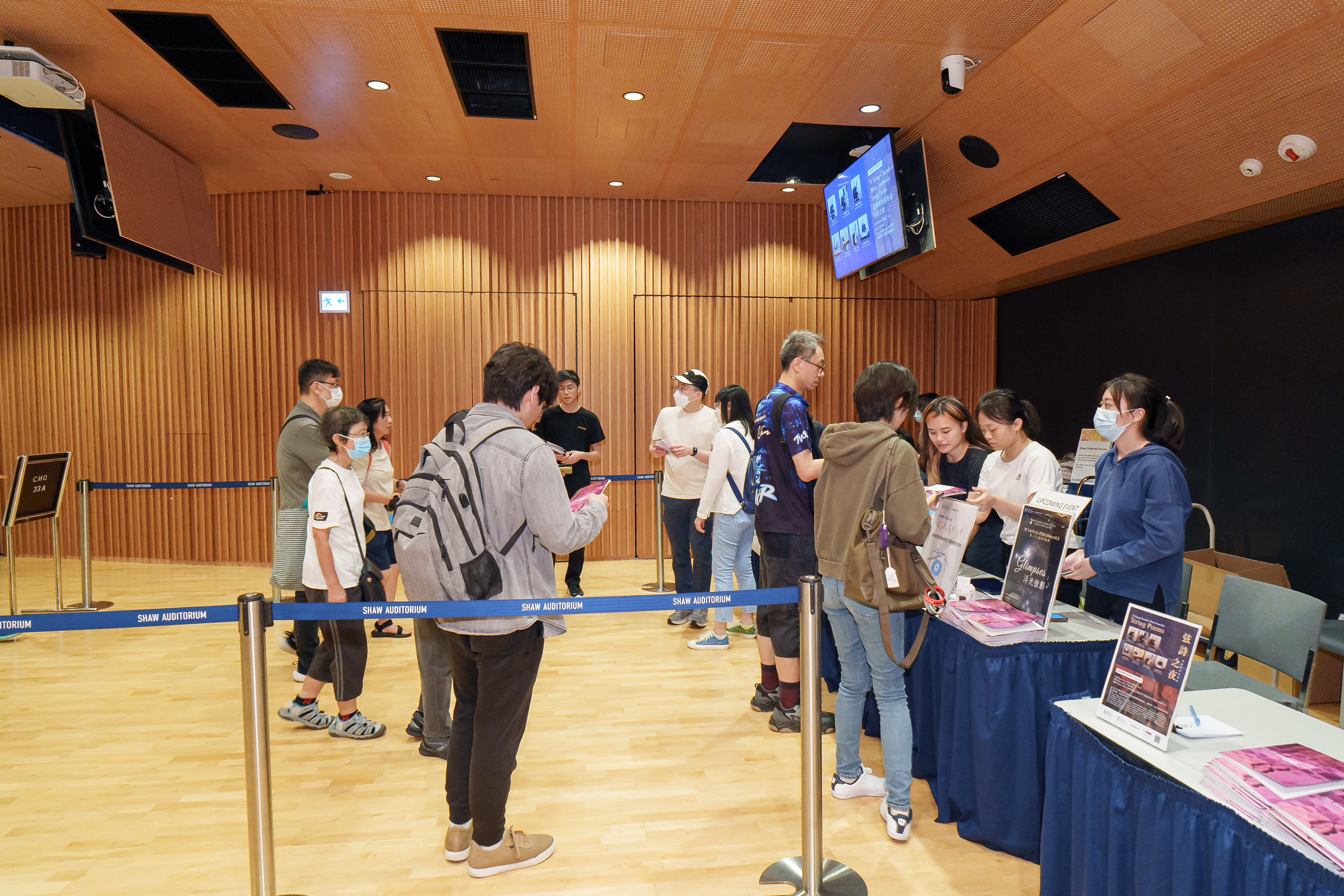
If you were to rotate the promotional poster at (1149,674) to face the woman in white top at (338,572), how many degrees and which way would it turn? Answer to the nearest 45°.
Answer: approximately 45° to its right

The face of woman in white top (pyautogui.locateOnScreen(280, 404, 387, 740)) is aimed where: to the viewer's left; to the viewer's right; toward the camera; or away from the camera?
to the viewer's right

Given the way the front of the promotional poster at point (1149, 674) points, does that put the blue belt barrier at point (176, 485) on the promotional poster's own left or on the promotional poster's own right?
on the promotional poster's own right

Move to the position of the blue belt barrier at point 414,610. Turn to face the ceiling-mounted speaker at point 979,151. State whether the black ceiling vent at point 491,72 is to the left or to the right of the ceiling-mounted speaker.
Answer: left

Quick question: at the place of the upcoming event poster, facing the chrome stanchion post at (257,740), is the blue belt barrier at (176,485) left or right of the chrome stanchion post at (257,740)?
right

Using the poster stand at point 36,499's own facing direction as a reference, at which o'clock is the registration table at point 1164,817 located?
The registration table is roughly at 1 o'clock from the poster stand.

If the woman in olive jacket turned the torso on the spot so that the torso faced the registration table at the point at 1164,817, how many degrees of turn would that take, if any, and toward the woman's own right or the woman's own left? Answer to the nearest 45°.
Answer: approximately 90° to the woman's own right
